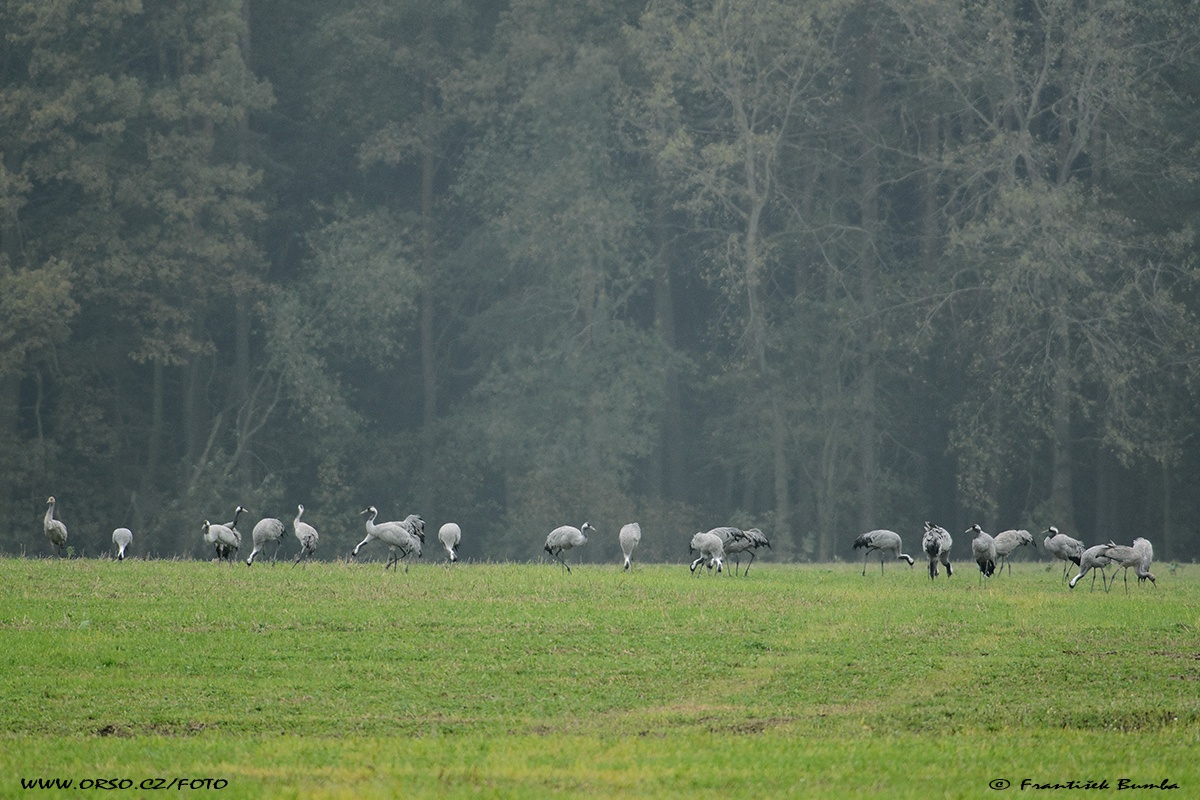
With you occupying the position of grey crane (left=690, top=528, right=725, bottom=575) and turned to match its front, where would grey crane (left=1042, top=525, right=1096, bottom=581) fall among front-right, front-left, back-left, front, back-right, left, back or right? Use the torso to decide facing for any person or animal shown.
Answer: back

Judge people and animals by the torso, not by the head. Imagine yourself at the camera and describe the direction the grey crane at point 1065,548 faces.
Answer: facing to the left of the viewer

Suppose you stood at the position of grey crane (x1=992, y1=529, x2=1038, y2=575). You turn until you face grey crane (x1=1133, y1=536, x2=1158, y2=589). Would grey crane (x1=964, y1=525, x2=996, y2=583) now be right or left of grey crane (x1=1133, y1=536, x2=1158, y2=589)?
right

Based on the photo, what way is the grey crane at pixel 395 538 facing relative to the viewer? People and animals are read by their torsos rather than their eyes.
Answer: to the viewer's left

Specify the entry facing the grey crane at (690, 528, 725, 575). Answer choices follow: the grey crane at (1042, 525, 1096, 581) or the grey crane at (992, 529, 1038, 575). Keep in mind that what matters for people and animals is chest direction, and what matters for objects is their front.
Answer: the grey crane at (1042, 525, 1096, 581)

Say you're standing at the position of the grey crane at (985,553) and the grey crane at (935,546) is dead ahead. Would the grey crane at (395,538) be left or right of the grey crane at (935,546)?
left

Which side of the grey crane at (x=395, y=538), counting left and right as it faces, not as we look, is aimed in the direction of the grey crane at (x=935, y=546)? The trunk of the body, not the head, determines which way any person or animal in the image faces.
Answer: back

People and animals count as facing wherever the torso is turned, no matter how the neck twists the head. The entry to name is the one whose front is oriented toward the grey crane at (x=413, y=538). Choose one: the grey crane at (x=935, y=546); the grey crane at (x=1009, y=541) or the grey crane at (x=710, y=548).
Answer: the grey crane at (x=710, y=548)

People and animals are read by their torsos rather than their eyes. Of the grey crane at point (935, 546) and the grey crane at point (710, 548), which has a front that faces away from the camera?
the grey crane at point (935, 546)

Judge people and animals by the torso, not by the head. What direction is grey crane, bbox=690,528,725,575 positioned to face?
to the viewer's left

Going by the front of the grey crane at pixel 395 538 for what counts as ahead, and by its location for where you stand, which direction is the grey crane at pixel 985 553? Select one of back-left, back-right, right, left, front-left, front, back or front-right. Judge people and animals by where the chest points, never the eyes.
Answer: back

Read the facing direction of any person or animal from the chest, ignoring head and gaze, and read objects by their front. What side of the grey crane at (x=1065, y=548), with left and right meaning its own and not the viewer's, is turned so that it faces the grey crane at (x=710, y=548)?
front
